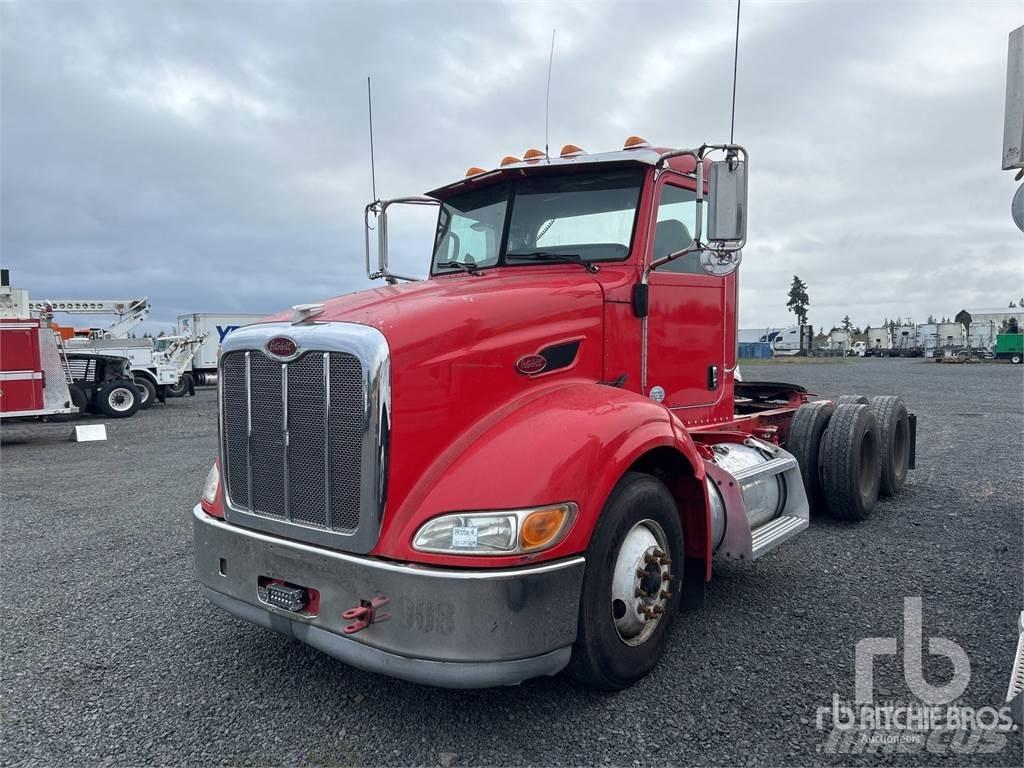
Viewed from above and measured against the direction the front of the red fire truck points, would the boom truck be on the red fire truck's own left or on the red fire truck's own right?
on the red fire truck's own right

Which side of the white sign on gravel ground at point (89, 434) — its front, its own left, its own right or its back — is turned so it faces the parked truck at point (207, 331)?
back

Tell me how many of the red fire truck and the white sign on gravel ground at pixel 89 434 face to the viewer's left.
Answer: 1

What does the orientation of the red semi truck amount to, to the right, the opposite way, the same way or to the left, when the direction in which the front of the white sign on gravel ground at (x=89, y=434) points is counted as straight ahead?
to the right

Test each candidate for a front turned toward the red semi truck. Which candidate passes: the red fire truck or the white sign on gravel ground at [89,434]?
the white sign on gravel ground

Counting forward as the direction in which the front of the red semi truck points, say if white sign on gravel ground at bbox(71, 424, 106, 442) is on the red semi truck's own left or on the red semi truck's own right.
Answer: on the red semi truck's own right

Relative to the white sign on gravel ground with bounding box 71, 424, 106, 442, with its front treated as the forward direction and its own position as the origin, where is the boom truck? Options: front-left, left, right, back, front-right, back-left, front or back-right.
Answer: back

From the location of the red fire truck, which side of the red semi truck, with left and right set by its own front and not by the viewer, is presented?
right

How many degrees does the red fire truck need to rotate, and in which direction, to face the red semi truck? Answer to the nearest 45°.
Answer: approximately 90° to its left

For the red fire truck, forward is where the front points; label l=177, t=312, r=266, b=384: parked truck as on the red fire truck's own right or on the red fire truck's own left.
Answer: on the red fire truck's own right

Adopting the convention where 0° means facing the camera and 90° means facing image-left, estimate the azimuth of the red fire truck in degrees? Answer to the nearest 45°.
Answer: approximately 90°

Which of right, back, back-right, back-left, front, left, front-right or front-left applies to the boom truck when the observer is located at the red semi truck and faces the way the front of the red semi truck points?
right

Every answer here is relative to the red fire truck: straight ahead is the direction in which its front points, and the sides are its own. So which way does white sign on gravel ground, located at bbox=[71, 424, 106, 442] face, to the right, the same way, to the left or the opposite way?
to the left
